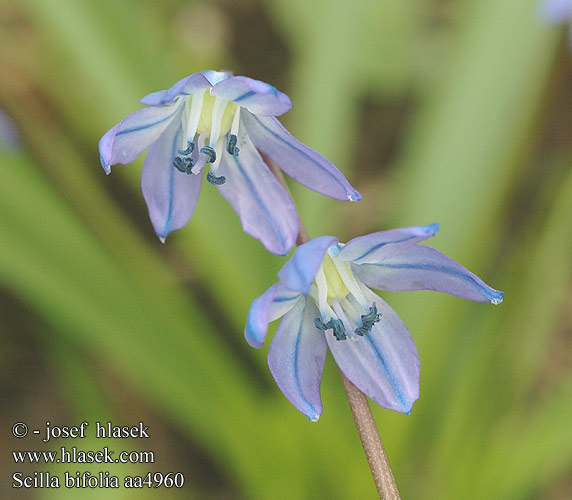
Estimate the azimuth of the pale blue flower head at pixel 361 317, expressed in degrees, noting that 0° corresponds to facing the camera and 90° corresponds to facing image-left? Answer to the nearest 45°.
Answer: approximately 0°

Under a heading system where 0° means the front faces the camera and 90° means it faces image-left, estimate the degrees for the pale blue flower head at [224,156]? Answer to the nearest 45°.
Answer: approximately 0°

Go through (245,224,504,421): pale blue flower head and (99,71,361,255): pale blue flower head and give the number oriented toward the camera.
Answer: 2
